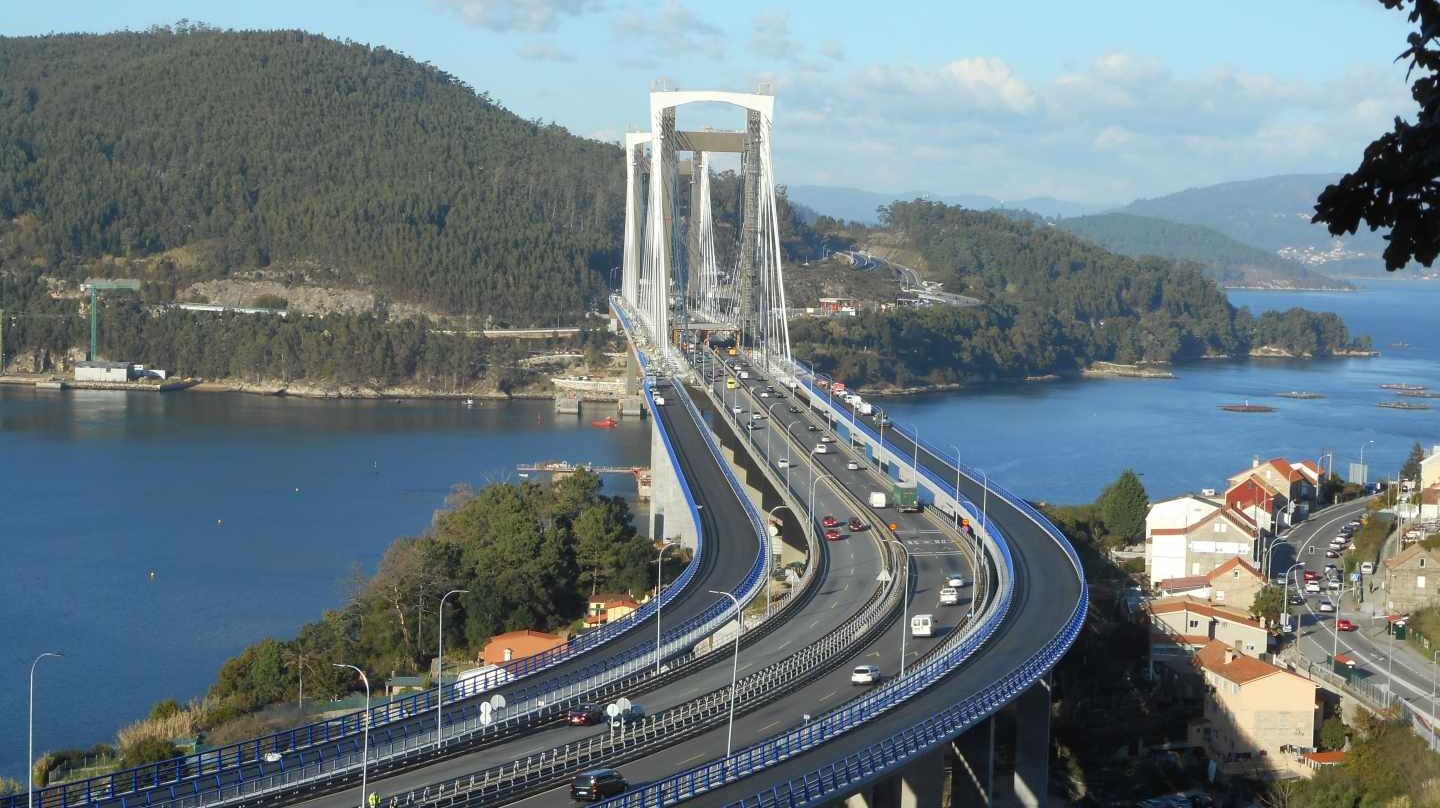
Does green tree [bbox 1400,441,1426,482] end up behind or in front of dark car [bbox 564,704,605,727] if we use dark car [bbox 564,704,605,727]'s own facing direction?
behind

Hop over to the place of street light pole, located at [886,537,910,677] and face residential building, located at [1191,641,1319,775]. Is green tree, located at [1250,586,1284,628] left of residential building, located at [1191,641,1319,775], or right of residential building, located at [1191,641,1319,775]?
left

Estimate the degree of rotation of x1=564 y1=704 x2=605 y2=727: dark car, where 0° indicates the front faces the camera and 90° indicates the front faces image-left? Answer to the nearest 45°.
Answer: approximately 45°

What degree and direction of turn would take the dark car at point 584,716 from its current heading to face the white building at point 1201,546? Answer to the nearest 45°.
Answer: approximately 180°

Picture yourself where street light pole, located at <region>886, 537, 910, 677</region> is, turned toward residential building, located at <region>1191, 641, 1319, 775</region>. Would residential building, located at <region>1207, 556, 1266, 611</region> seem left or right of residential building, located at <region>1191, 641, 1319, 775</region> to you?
left

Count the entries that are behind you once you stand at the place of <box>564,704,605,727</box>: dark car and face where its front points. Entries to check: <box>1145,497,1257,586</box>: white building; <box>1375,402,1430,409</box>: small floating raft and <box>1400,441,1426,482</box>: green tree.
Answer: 3

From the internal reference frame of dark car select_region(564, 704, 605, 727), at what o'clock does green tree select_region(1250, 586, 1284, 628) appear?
The green tree is roughly at 6 o'clock from the dark car.

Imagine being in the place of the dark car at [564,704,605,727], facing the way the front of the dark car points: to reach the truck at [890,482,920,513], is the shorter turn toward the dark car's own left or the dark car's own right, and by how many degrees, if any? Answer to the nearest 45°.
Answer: approximately 180°

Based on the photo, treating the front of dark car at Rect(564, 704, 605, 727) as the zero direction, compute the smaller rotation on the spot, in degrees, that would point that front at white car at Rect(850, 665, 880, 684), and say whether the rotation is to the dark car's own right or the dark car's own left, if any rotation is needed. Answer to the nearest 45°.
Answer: approximately 180°

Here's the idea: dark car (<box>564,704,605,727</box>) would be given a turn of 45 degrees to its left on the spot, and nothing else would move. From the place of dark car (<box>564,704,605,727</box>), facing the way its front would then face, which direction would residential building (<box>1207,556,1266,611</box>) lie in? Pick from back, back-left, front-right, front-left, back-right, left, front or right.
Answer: back-left

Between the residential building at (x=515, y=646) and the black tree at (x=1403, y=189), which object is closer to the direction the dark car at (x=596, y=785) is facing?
the residential building
